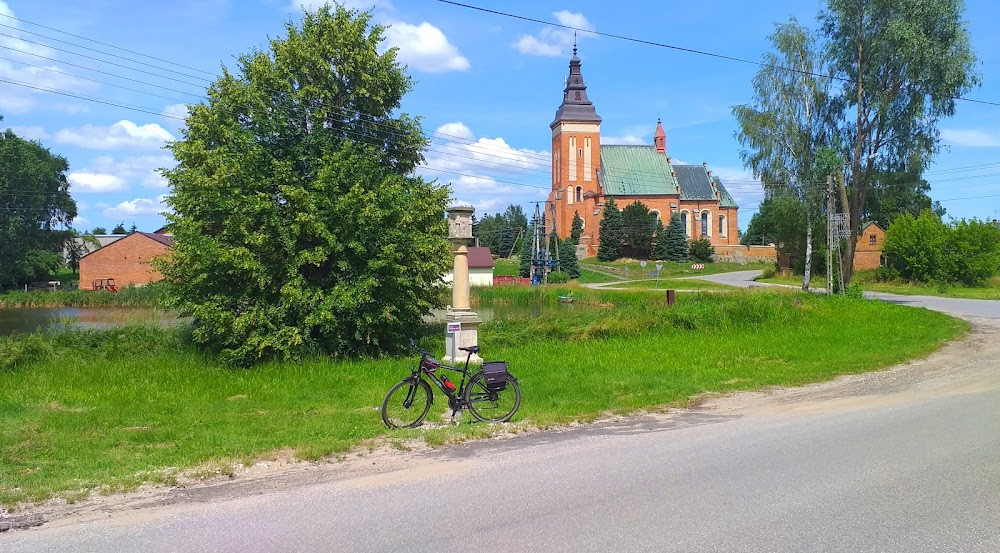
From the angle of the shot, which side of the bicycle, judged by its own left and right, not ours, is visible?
left

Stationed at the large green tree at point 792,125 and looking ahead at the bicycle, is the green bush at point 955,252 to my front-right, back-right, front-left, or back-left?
back-left

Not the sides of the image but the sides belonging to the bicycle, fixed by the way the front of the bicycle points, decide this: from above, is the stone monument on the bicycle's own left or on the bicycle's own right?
on the bicycle's own right

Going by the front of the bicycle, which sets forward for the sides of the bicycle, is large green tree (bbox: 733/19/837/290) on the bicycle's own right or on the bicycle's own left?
on the bicycle's own right

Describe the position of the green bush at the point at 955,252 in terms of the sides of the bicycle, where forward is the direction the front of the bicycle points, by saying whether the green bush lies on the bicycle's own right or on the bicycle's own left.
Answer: on the bicycle's own right

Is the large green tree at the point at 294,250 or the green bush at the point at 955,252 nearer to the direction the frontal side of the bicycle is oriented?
the large green tree

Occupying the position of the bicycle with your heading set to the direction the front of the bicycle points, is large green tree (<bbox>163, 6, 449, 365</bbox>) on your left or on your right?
on your right

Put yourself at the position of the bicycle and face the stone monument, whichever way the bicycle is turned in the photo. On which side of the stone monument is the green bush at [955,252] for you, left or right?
right

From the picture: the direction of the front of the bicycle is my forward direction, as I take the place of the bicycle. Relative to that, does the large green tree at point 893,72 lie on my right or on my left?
on my right
